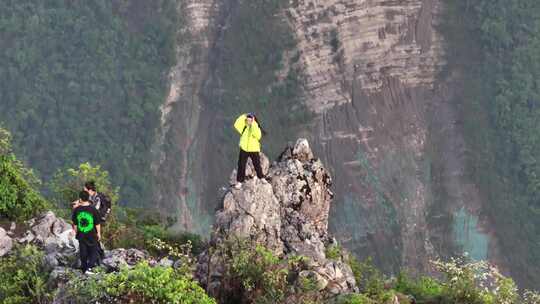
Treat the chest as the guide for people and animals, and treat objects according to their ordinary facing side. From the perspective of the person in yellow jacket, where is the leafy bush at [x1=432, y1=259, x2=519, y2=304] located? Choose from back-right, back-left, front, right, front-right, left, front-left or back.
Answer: left

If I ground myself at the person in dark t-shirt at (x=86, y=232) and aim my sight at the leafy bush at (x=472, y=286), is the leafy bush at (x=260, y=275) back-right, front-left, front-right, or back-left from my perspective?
front-right

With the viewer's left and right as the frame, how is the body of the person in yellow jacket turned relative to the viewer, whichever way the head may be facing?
facing the viewer

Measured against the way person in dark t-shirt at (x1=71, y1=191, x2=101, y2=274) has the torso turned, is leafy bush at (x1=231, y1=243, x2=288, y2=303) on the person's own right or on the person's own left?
on the person's own right

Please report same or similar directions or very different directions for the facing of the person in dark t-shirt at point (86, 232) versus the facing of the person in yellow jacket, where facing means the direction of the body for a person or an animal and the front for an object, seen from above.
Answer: very different directions

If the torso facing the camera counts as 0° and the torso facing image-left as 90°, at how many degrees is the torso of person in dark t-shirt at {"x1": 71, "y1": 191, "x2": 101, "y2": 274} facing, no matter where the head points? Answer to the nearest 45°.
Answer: approximately 180°

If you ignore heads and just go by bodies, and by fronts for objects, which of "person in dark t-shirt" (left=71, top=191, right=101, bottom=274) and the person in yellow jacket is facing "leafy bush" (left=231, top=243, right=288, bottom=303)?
the person in yellow jacket

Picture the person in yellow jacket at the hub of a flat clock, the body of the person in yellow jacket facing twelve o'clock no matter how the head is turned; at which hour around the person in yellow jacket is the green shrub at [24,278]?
The green shrub is roughly at 2 o'clock from the person in yellow jacket.

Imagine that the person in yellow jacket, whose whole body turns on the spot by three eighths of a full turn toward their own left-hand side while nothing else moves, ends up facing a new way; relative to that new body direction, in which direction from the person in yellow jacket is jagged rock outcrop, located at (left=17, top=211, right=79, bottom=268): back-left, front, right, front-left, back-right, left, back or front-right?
back-left

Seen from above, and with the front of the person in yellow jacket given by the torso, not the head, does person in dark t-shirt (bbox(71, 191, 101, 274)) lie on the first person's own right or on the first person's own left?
on the first person's own right

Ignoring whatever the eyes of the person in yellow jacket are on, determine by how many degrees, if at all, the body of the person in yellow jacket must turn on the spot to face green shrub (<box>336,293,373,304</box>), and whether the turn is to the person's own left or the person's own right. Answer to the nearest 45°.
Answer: approximately 45° to the person's own left

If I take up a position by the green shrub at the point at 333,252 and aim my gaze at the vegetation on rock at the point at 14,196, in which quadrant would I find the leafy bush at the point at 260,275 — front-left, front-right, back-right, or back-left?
front-left

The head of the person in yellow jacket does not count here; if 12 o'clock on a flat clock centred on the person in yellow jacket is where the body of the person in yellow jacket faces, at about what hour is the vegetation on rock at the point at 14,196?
The vegetation on rock is roughly at 3 o'clock from the person in yellow jacket.
